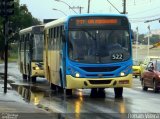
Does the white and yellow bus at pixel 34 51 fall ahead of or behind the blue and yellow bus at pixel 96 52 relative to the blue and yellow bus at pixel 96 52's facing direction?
behind

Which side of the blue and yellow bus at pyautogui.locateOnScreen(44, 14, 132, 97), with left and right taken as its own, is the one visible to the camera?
front
